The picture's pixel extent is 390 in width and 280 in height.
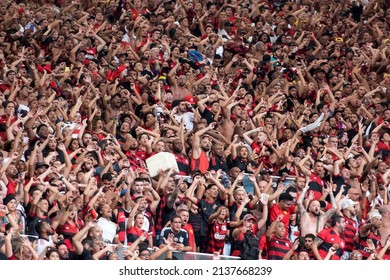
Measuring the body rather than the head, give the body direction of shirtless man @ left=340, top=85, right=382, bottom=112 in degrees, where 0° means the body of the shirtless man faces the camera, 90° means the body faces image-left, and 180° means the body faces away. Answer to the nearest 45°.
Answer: approximately 315°

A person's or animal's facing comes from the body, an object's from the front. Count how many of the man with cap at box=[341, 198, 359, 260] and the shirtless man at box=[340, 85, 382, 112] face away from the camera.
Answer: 0

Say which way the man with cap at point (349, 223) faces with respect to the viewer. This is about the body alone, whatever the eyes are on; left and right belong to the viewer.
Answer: facing the viewer and to the right of the viewer

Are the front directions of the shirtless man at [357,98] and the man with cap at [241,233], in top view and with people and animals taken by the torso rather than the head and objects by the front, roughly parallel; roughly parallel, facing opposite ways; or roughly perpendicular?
roughly parallel

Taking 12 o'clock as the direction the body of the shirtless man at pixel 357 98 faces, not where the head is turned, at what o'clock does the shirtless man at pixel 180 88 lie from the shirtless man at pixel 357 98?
the shirtless man at pixel 180 88 is roughly at 4 o'clock from the shirtless man at pixel 357 98.

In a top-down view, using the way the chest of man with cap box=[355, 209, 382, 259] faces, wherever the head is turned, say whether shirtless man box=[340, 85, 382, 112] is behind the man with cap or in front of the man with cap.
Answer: behind

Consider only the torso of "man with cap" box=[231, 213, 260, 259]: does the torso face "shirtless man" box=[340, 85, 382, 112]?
no

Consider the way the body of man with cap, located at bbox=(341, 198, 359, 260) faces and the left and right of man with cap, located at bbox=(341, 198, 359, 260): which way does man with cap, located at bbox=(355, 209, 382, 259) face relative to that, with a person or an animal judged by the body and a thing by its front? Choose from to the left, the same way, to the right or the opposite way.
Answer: the same way

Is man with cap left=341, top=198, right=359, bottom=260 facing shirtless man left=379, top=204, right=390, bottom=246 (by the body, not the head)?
no

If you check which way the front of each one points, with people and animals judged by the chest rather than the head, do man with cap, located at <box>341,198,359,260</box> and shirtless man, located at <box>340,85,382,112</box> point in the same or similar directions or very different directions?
same or similar directions

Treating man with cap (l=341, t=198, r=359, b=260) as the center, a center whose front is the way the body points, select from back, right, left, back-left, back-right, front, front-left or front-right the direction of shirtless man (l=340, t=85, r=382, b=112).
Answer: back-left

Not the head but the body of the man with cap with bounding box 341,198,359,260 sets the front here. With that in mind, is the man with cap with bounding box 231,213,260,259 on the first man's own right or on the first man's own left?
on the first man's own right

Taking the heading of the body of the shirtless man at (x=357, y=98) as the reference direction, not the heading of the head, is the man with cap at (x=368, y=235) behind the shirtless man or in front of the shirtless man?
in front

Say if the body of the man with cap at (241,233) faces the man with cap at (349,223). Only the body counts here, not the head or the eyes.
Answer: no

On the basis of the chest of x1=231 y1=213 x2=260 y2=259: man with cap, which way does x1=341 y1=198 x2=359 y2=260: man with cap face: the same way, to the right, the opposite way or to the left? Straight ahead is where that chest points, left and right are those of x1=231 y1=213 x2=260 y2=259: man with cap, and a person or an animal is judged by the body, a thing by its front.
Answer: the same way

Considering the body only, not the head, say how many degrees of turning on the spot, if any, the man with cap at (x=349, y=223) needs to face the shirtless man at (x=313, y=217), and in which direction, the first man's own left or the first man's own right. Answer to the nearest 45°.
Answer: approximately 90° to the first man's own right

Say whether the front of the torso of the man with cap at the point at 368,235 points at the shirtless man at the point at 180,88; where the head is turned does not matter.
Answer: no

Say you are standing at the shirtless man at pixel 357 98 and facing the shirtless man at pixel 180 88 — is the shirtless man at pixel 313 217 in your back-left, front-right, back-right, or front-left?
front-left

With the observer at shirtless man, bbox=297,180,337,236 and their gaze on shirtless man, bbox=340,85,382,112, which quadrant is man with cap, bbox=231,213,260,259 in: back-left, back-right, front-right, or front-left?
back-left

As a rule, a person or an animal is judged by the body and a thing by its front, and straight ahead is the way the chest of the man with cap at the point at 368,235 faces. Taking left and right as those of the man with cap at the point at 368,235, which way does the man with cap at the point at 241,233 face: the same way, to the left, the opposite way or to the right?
the same way
